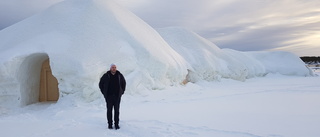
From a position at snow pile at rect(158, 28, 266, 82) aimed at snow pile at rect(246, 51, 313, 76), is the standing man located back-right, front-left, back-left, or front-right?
back-right

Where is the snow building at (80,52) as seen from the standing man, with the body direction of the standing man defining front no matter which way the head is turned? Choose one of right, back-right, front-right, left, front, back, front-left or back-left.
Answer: back

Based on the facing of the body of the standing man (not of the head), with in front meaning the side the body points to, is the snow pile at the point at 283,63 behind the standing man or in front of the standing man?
behind

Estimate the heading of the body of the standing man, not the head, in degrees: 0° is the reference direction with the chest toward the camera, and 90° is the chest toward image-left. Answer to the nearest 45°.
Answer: approximately 0°

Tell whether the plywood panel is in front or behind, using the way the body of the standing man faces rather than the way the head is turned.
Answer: behind
